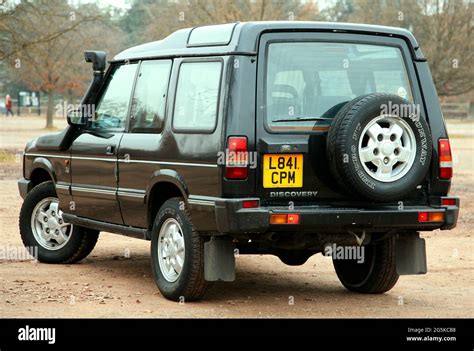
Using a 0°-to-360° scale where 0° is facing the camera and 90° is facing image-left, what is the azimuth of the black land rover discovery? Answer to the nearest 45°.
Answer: approximately 135°

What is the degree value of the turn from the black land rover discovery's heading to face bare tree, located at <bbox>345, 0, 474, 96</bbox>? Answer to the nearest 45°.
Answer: approximately 45° to its right
